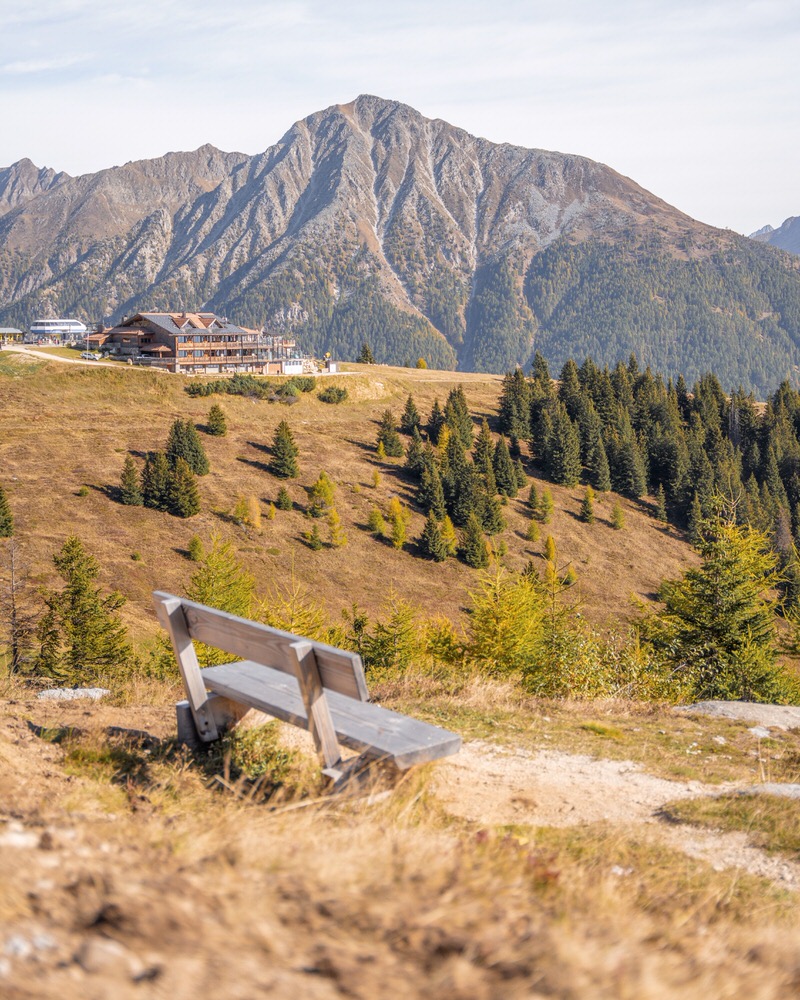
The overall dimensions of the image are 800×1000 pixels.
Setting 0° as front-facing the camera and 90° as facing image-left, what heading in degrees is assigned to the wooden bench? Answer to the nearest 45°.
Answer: approximately 225°

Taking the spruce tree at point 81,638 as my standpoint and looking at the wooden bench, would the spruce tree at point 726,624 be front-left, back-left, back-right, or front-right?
front-left

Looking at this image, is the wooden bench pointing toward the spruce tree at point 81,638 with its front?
no

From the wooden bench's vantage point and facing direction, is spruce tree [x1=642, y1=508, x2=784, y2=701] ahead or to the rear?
ahead
